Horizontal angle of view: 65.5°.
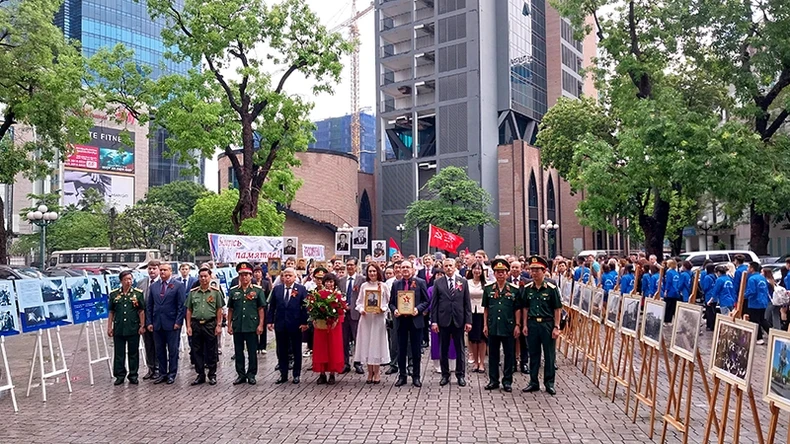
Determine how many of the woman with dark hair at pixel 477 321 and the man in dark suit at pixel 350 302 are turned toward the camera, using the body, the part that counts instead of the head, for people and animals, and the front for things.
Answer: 2

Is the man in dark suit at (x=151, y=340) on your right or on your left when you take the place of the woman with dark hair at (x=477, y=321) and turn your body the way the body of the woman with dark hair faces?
on your right

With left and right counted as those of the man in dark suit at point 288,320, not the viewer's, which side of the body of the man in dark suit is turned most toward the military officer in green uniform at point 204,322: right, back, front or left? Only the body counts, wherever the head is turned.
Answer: right

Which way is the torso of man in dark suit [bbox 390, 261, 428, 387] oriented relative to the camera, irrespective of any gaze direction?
toward the camera

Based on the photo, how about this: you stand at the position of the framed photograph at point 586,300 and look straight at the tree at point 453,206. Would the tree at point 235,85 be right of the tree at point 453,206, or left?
left

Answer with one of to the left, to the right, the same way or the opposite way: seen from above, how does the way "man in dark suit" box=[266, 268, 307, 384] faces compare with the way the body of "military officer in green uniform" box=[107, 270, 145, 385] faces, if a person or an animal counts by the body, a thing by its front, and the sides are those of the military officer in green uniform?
the same way

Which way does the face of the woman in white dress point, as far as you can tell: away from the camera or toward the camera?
toward the camera

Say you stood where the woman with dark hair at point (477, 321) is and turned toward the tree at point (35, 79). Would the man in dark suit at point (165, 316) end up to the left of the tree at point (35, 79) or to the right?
left

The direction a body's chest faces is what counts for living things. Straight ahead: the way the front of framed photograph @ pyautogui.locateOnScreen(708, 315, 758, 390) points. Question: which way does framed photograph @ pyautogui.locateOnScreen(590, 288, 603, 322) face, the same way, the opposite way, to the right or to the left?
the same way

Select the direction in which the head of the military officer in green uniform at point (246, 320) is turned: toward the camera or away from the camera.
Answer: toward the camera

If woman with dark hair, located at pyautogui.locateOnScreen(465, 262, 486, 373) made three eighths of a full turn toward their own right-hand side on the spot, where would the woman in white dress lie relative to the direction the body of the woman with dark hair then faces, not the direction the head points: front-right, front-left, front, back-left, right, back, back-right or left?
left

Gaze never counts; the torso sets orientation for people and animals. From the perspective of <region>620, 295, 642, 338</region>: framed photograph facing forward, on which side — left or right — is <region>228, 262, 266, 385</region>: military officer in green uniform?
on its right

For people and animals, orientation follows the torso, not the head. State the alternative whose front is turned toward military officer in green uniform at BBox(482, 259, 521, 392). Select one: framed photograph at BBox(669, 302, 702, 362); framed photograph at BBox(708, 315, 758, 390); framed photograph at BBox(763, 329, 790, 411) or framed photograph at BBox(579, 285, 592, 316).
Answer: framed photograph at BBox(579, 285, 592, 316)

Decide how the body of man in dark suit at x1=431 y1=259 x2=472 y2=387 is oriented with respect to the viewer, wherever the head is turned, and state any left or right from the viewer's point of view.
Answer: facing the viewer

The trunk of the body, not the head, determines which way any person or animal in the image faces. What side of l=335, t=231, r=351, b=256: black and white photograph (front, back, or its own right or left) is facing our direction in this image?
front

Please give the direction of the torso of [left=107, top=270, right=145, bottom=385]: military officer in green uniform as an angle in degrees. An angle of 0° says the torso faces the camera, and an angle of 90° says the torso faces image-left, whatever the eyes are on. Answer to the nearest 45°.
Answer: approximately 0°

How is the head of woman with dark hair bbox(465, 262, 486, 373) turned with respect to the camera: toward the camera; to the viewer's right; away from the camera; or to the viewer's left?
toward the camera
